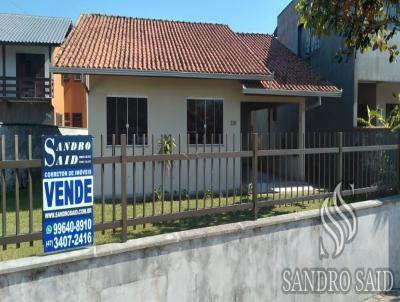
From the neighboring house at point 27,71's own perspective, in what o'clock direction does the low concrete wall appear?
The low concrete wall is roughly at 12 o'clock from the neighboring house.

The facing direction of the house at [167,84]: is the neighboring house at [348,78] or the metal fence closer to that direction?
the metal fence

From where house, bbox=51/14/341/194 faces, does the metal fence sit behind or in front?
in front

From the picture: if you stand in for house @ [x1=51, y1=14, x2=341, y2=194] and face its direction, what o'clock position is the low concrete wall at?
The low concrete wall is roughly at 12 o'clock from the house.

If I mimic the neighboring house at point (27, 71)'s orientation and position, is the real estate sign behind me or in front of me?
in front

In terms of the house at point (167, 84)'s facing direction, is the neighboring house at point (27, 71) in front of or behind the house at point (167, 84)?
behind

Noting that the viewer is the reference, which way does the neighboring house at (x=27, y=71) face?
facing the viewer

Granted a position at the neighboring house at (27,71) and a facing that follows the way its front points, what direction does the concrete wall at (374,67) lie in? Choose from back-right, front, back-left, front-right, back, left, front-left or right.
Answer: front-left

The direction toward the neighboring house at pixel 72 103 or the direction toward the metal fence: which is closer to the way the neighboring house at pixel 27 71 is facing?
the metal fence

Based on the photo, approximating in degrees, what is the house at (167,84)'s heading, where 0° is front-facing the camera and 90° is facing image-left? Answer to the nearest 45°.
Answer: approximately 0°

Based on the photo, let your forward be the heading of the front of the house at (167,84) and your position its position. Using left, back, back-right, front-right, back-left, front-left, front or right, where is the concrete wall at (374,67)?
left

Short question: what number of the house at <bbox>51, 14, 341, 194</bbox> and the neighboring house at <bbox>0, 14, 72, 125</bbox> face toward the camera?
2
